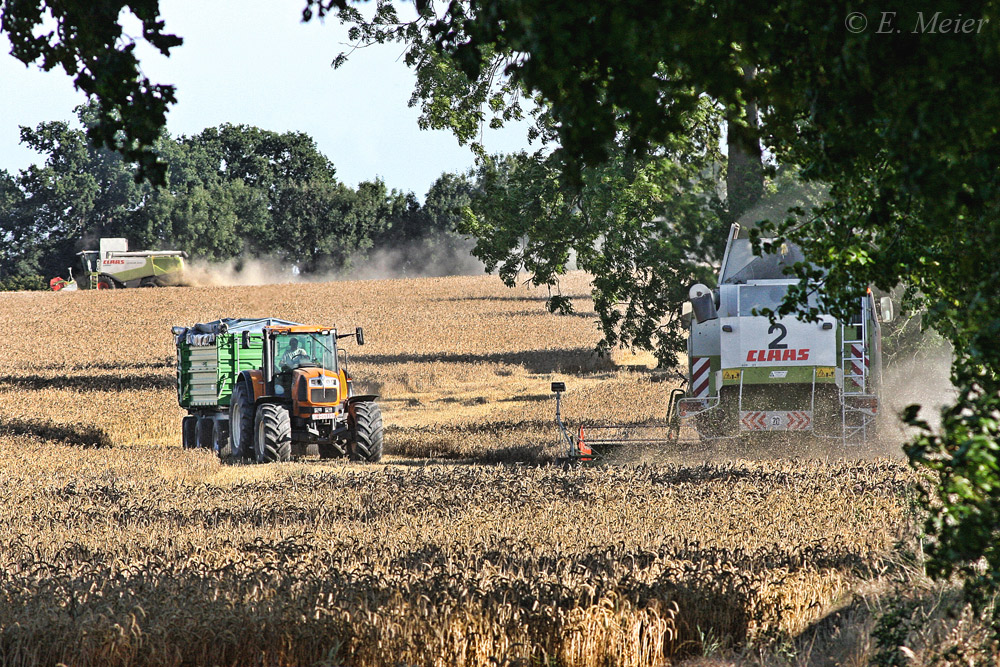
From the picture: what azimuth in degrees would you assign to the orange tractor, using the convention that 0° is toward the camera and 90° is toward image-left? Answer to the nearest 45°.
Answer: approximately 315°

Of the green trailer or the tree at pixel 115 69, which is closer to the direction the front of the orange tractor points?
the tree

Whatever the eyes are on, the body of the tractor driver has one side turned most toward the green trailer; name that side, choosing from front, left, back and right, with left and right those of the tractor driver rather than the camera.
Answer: back

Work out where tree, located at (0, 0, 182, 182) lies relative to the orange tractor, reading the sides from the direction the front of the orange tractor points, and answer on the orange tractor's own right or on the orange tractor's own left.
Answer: on the orange tractor's own right

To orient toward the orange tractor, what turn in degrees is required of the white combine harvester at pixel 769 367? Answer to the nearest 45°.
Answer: approximately 90° to its left

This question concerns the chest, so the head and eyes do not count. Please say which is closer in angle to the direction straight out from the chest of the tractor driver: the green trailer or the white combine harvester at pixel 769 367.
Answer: the white combine harvester

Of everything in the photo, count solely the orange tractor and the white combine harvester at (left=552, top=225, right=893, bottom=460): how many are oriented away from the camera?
1

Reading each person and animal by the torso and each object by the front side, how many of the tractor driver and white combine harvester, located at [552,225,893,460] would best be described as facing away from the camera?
1

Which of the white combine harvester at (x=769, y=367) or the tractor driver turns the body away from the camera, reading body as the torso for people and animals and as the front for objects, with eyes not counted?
the white combine harvester

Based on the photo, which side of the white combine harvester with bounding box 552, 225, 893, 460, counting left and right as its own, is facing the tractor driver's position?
left

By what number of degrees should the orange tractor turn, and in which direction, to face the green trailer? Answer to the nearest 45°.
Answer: approximately 135° to its left

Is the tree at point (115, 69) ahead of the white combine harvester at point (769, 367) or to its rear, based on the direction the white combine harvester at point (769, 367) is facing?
to the rear

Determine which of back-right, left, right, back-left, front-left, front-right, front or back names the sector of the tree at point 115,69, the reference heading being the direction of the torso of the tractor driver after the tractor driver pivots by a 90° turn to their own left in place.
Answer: back-right

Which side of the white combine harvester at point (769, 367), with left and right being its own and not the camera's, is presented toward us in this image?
back
